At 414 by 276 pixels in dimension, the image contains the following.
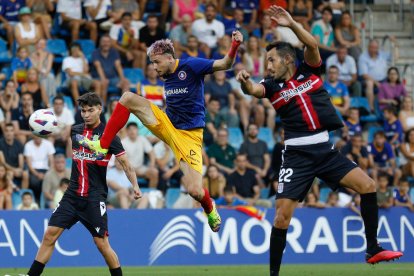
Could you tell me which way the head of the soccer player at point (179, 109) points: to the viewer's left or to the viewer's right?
to the viewer's left

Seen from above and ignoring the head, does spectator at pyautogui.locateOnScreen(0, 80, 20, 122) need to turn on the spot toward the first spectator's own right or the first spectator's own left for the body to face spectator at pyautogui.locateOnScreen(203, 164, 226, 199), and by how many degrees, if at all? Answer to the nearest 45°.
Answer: approximately 45° to the first spectator's own left

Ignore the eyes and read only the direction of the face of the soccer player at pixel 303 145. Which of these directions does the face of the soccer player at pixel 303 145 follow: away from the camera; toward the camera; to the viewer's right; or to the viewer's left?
to the viewer's left

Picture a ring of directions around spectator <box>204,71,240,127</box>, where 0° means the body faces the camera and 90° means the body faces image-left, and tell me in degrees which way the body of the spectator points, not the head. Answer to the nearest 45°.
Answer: approximately 0°

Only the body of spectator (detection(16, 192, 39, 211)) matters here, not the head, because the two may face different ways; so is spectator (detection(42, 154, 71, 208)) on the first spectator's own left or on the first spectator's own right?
on the first spectator's own left

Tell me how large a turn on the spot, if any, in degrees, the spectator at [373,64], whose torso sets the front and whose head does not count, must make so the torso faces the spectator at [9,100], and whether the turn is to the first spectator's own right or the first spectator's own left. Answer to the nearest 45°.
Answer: approximately 45° to the first spectator's own right
